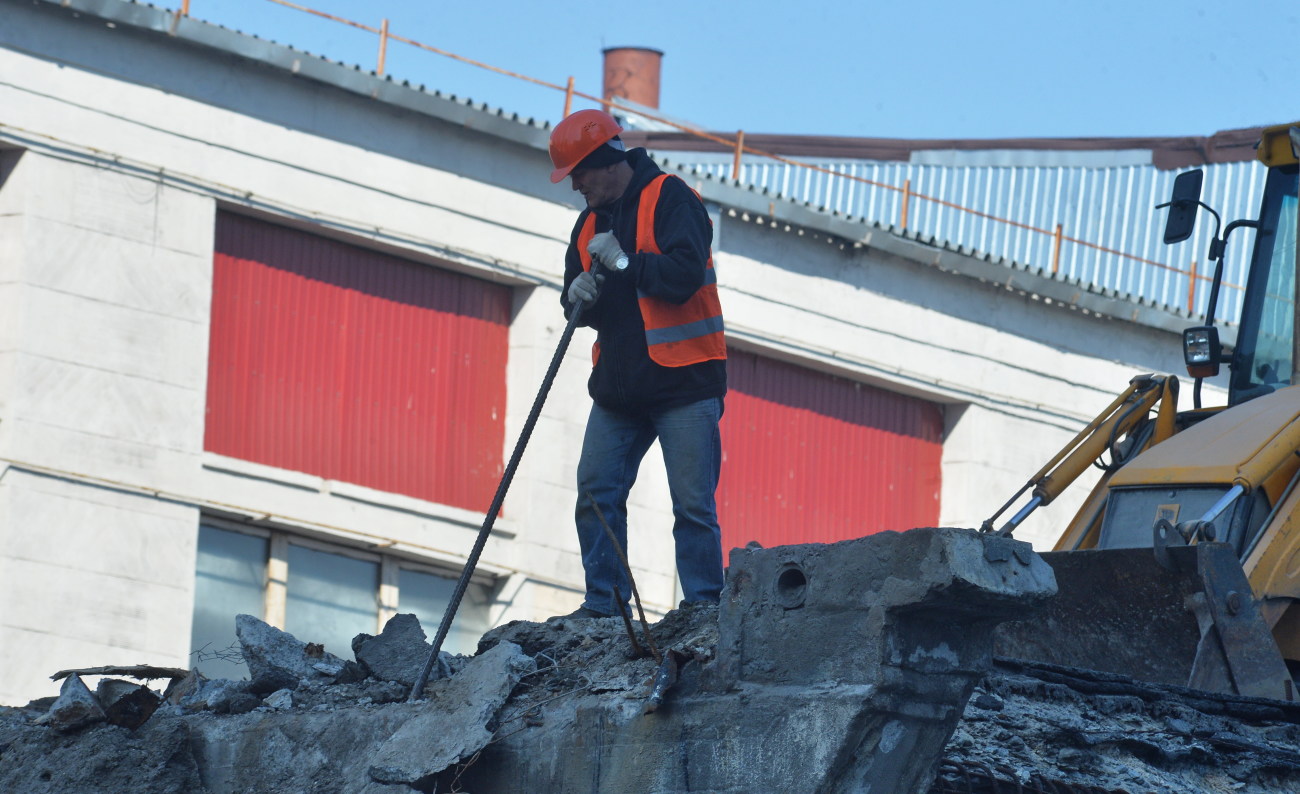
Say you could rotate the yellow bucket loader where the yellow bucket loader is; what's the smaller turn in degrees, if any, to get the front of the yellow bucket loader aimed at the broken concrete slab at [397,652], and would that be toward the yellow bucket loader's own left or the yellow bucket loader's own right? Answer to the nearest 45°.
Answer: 0° — it already faces it

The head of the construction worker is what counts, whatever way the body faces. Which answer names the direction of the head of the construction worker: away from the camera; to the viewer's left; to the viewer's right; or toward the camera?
to the viewer's left

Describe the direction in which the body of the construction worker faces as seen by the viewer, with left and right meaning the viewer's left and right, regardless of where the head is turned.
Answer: facing the viewer and to the left of the viewer

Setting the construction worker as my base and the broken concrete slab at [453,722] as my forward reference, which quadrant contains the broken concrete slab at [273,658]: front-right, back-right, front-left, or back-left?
front-right

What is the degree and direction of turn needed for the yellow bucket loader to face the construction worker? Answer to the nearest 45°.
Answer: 0° — it already faces them

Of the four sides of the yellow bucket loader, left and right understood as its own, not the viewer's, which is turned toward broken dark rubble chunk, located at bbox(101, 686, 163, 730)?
front

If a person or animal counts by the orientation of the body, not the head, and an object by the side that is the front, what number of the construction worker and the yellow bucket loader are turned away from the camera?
0

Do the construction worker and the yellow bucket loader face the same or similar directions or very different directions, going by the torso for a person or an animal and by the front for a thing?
same or similar directions
